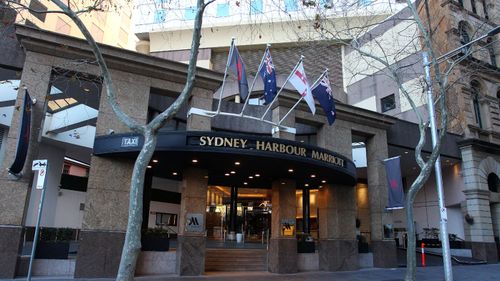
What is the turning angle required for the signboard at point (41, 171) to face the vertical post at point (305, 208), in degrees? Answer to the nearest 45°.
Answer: approximately 135° to its left

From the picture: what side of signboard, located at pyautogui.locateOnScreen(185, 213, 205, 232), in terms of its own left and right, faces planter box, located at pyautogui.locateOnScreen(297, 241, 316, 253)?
left

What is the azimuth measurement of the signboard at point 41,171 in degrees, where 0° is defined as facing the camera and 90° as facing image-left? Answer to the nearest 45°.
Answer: approximately 0°

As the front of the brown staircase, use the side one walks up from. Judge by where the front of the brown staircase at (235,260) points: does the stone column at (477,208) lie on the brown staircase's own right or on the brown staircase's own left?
on the brown staircase's own left

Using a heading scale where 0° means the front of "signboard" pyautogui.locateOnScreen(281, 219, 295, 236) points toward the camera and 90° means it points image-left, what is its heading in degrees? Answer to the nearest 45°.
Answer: approximately 0°

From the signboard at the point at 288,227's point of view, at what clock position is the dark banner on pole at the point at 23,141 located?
The dark banner on pole is roughly at 2 o'clock from the signboard.

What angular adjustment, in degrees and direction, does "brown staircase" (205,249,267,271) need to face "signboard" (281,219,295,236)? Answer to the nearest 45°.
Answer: approximately 90° to its left

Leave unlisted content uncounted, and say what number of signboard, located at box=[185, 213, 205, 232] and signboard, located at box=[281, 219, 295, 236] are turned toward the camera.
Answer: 2

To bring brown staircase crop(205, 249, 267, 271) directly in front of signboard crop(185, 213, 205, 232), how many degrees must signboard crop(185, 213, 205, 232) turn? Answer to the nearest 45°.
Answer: approximately 135° to its left
